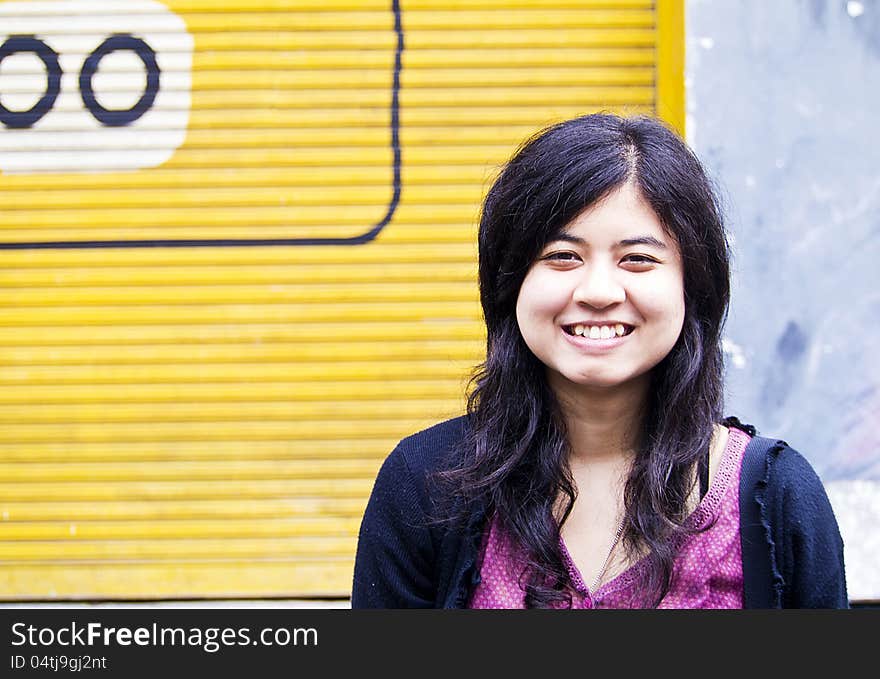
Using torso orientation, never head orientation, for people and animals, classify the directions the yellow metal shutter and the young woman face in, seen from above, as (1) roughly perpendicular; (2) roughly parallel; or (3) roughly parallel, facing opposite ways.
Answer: roughly parallel

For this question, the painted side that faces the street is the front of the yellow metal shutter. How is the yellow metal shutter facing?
toward the camera

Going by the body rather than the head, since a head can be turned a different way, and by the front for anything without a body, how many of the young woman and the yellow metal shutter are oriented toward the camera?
2

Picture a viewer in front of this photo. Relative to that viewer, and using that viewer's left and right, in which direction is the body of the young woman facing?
facing the viewer

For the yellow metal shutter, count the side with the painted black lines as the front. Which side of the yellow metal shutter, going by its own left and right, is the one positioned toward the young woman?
front

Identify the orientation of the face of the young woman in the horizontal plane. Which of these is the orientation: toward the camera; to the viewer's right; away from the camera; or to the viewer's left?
toward the camera
